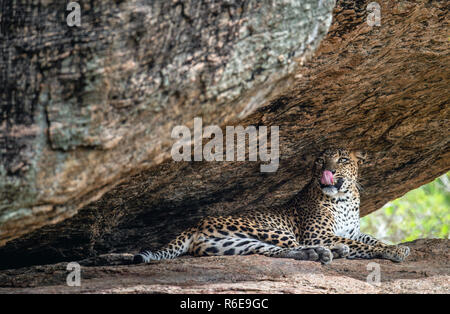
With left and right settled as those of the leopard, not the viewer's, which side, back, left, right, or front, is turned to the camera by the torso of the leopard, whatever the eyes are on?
right
